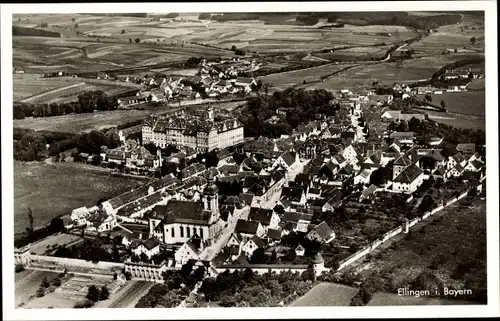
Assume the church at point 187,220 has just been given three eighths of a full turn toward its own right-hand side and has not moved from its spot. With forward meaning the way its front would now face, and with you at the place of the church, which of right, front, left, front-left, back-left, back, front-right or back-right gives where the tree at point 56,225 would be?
front

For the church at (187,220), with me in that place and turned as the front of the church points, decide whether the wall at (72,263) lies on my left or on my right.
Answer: on my right

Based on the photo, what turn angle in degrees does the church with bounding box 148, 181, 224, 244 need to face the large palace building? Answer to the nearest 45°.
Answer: approximately 135° to its left

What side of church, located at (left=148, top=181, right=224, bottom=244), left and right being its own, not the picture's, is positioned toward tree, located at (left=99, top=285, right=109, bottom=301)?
right

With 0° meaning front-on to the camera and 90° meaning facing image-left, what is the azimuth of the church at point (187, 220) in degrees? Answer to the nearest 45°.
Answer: approximately 315°
